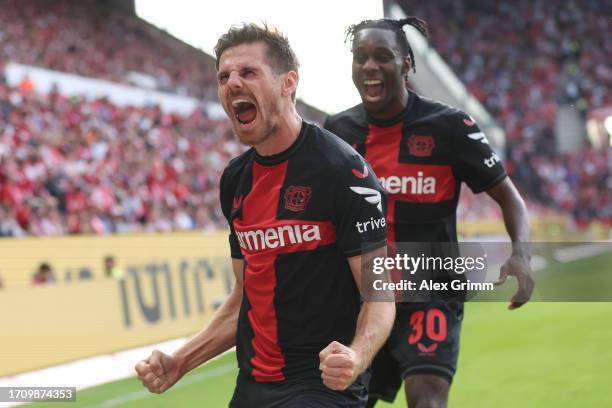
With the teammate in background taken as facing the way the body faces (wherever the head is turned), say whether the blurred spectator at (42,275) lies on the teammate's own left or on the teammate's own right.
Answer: on the teammate's own right

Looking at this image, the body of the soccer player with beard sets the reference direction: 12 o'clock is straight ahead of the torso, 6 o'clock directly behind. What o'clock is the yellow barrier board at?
The yellow barrier board is roughly at 4 o'clock from the soccer player with beard.

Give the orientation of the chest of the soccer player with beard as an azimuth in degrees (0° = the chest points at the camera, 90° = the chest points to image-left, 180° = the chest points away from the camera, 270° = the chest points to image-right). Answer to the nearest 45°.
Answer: approximately 45°

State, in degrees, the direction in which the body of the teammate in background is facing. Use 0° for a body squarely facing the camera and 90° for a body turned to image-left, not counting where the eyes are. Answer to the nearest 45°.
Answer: approximately 45°

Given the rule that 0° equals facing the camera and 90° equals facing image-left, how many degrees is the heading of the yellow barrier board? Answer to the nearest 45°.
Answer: approximately 315°

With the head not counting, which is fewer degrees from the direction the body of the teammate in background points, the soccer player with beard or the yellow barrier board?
the soccer player with beard
